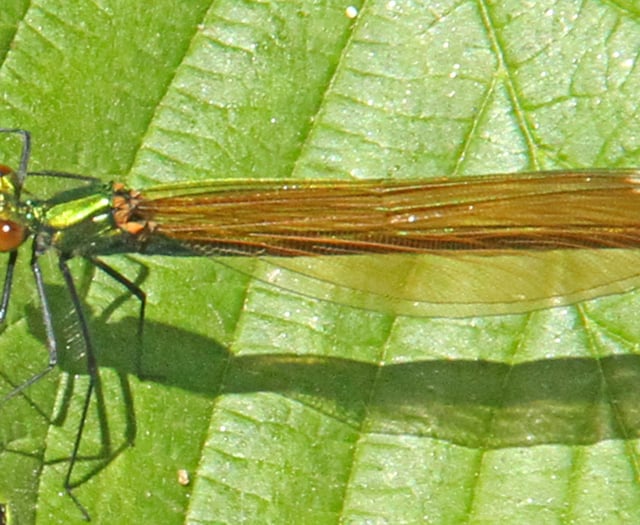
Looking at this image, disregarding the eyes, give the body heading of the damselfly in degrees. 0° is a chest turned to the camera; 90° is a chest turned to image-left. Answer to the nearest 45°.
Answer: approximately 90°
